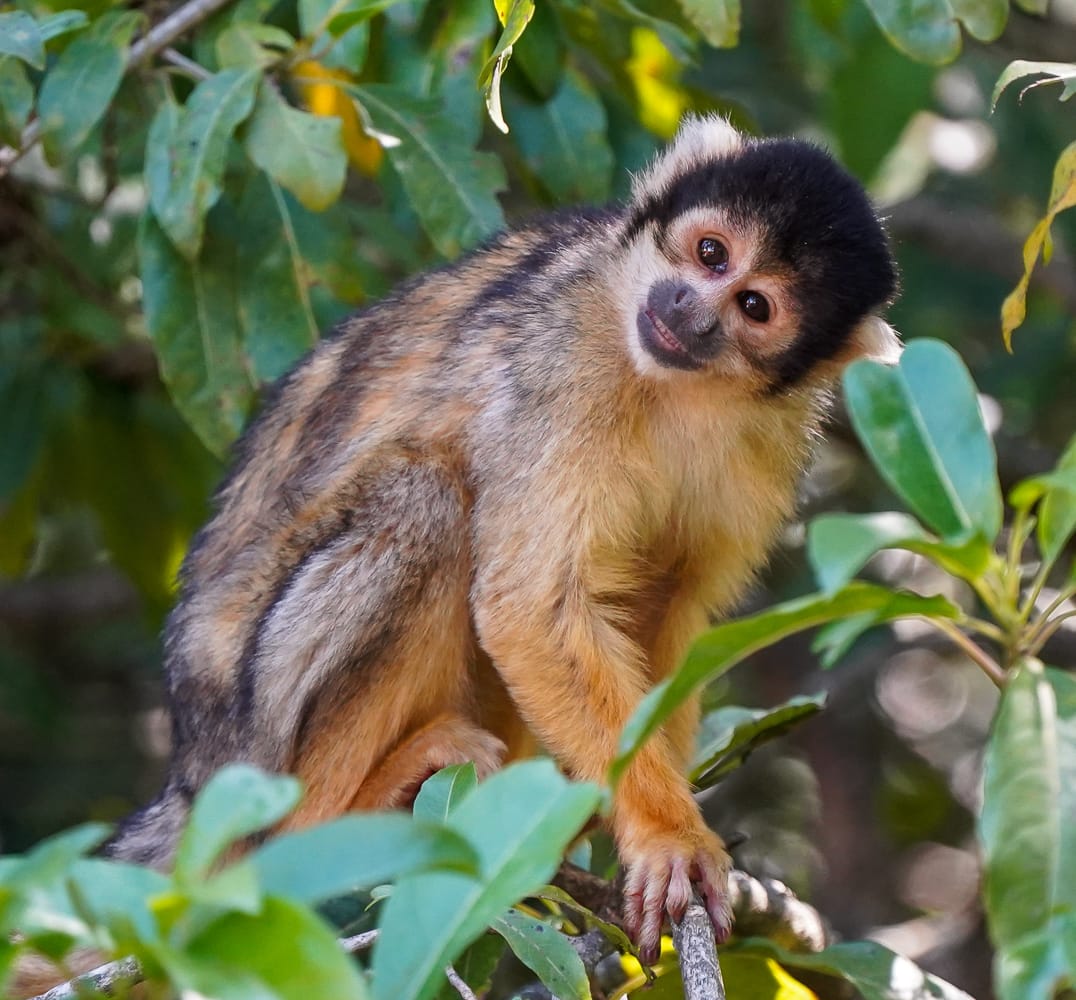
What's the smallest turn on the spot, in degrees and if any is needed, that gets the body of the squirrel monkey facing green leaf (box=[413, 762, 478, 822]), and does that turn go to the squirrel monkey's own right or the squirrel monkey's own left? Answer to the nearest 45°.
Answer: approximately 45° to the squirrel monkey's own right

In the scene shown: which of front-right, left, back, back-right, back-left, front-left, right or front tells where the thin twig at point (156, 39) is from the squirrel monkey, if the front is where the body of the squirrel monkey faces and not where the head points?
back

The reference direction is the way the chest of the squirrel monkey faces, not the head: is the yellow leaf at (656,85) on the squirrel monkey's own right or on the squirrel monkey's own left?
on the squirrel monkey's own left

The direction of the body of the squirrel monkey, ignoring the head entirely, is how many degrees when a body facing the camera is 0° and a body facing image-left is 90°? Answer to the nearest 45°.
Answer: approximately 315°

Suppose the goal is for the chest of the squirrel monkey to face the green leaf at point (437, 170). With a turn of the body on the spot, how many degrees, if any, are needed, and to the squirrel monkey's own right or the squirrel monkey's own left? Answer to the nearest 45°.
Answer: approximately 135° to the squirrel monkey's own left

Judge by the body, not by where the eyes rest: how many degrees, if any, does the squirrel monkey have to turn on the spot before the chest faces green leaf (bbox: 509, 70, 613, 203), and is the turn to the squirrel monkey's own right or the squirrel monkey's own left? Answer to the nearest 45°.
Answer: approximately 135° to the squirrel monkey's own left

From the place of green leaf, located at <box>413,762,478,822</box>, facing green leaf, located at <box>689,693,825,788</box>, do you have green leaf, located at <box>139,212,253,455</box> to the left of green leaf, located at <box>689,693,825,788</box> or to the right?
left
